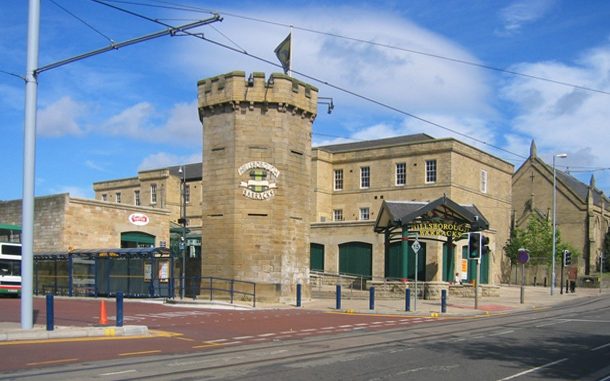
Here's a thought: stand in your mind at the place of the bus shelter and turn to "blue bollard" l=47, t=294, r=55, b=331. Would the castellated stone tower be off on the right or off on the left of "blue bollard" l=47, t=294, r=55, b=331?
left

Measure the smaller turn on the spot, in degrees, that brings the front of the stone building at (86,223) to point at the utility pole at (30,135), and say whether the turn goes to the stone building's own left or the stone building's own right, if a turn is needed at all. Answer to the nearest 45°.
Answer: approximately 45° to the stone building's own right

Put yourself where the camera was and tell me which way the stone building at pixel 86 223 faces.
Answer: facing the viewer and to the right of the viewer
